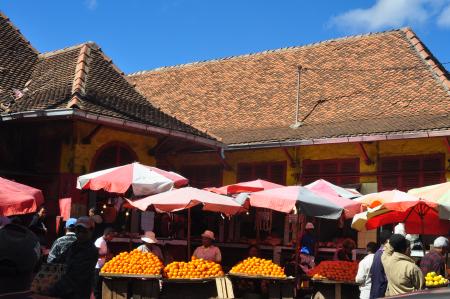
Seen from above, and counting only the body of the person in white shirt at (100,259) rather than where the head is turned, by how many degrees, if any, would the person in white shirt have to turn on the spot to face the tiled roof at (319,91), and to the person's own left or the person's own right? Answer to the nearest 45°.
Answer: approximately 45° to the person's own left

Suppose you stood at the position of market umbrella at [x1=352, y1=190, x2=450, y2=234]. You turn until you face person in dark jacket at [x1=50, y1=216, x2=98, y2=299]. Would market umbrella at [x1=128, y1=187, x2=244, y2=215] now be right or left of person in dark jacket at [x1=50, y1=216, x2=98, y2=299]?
right

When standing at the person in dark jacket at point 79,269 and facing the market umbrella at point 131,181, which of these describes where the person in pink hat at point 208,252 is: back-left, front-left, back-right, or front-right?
front-right

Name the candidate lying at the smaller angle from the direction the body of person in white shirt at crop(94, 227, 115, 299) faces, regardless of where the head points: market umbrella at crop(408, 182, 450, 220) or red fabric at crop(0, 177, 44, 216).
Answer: the market umbrella

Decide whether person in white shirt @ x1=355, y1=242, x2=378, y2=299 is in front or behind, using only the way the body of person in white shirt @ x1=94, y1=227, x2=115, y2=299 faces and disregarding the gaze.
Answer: in front

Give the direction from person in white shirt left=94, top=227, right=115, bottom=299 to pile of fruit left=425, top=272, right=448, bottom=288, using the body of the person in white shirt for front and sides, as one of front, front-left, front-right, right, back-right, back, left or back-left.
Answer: front-right

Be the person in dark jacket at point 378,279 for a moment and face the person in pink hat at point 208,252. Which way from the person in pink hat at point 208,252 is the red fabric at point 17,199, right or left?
left

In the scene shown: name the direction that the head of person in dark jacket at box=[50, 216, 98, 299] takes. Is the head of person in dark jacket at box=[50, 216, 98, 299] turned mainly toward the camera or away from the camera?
away from the camera

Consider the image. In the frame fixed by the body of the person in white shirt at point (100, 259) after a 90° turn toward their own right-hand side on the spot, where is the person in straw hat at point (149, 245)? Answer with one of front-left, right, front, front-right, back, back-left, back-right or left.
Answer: left

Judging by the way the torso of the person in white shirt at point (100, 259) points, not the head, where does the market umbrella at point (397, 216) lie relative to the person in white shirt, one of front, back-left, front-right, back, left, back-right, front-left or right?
front

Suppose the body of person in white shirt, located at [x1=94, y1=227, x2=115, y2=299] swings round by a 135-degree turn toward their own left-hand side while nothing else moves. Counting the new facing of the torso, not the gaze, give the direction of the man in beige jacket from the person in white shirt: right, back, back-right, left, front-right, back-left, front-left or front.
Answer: back

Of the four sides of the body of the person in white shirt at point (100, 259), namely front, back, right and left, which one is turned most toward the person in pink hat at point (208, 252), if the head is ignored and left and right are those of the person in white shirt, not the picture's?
front

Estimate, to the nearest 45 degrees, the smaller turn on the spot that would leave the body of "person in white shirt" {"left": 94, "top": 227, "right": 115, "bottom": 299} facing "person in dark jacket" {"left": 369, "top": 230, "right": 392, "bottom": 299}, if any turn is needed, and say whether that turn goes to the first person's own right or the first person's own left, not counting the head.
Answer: approximately 45° to the first person's own right

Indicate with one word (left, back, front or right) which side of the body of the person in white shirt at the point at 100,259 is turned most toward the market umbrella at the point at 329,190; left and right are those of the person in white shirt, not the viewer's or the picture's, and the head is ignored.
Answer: front
